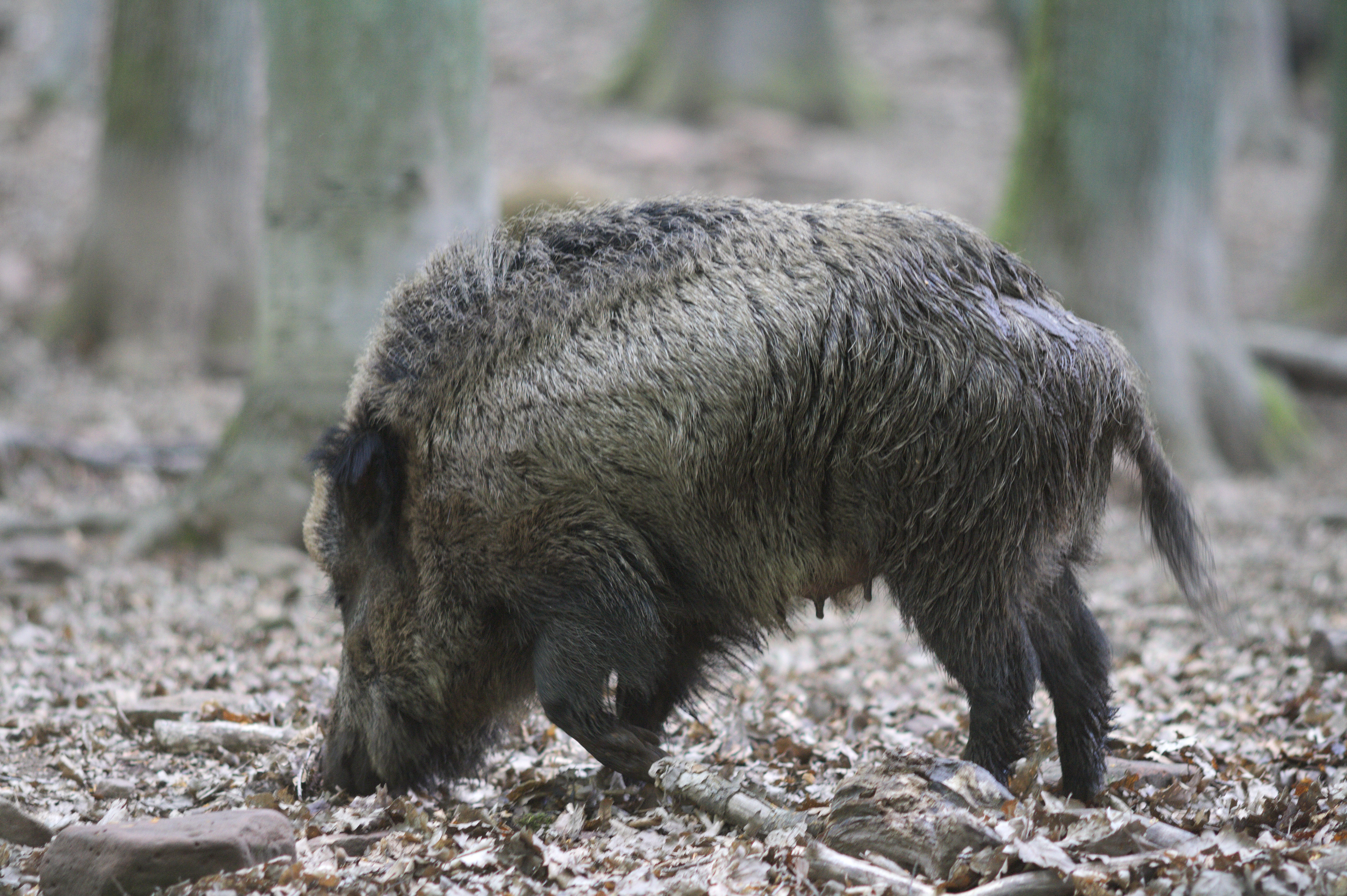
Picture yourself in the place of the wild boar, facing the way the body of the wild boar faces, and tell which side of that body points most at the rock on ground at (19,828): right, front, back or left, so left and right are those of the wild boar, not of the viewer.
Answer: front

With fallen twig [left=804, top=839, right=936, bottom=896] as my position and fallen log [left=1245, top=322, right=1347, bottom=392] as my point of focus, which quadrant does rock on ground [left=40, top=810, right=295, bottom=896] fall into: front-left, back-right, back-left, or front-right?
back-left

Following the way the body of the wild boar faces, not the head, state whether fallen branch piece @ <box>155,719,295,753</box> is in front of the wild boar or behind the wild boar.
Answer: in front

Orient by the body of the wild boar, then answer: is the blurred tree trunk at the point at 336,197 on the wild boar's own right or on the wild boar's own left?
on the wild boar's own right

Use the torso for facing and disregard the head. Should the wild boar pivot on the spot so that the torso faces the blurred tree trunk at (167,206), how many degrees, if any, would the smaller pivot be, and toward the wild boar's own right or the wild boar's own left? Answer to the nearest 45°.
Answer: approximately 45° to the wild boar's own right

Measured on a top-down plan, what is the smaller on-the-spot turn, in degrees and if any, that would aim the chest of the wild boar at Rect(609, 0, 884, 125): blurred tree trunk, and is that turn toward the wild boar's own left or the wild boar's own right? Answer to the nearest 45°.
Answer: approximately 90° to the wild boar's own right

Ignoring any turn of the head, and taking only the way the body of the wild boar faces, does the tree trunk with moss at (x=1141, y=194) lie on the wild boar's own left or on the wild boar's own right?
on the wild boar's own right

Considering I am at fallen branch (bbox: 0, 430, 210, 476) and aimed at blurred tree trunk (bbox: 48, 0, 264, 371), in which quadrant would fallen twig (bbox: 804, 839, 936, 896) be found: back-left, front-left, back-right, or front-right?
back-right

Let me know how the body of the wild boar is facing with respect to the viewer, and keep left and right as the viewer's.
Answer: facing to the left of the viewer
